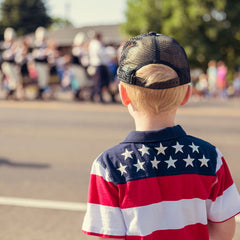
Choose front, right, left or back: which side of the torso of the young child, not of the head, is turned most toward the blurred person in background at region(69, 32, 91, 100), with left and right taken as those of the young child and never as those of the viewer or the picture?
front

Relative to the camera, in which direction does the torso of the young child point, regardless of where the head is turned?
away from the camera

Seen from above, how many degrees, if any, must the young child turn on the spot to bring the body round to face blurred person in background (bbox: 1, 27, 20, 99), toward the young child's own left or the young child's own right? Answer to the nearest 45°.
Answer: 0° — they already face them

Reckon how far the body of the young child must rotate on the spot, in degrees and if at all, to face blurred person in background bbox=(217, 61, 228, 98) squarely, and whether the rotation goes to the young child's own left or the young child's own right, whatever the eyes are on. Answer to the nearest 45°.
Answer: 0° — they already face them

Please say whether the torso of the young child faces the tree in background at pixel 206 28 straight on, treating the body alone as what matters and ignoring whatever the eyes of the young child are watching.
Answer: yes

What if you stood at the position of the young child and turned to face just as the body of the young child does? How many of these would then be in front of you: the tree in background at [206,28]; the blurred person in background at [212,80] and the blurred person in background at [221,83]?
3

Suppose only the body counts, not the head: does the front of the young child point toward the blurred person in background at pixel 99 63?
yes

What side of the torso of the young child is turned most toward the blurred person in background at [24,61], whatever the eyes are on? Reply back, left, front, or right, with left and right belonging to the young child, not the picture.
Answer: front

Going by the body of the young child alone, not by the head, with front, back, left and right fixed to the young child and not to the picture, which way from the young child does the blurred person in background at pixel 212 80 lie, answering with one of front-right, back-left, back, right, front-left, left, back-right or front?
front

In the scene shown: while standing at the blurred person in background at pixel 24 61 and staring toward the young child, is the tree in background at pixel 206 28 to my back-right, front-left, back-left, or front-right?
back-left

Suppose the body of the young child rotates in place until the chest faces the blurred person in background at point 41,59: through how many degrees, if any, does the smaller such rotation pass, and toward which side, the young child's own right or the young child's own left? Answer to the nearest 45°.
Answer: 0° — they already face them

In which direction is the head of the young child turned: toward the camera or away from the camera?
away from the camera
